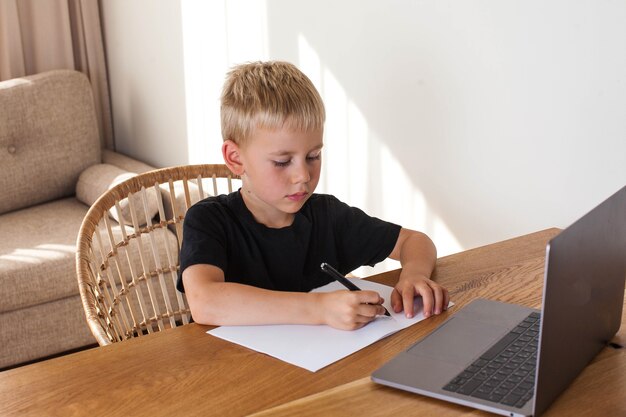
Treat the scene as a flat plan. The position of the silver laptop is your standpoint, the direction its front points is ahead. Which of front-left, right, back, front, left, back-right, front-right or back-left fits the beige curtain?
front

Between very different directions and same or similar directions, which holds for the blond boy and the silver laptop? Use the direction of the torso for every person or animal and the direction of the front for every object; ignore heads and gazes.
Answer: very different directions

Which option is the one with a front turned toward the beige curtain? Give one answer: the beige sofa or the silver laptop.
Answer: the silver laptop

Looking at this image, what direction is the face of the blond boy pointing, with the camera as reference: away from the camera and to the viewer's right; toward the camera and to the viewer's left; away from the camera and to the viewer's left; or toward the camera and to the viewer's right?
toward the camera and to the viewer's right

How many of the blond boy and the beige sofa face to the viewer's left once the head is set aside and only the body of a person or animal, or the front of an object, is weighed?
0

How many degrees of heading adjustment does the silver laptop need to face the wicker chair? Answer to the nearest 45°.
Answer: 0° — it already faces it

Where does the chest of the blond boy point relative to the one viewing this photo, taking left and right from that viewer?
facing the viewer and to the right of the viewer

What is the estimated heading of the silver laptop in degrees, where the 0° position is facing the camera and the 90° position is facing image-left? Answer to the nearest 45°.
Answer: approximately 135°

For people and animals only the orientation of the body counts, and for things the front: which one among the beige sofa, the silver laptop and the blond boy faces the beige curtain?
the silver laptop

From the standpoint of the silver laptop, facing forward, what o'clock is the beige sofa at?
The beige sofa is roughly at 12 o'clock from the silver laptop.

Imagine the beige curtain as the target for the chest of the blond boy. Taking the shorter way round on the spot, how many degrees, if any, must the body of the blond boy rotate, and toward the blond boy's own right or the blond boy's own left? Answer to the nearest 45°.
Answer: approximately 180°
